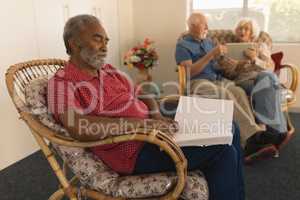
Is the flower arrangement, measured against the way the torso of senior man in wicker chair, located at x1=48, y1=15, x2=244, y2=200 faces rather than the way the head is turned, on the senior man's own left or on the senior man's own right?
on the senior man's own left

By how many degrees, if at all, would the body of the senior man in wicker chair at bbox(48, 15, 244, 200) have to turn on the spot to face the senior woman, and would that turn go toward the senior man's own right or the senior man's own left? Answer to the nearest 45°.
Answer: approximately 90° to the senior man's own left

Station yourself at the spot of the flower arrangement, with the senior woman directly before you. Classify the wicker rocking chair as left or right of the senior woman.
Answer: right

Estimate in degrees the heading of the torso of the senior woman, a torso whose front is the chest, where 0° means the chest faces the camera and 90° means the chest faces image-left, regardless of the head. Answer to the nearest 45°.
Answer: approximately 45°

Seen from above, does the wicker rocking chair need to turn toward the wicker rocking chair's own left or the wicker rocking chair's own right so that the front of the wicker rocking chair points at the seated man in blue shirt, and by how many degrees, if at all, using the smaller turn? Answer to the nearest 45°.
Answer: approximately 90° to the wicker rocking chair's own left

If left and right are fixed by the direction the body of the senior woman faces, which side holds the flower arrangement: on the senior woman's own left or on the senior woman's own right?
on the senior woman's own right
